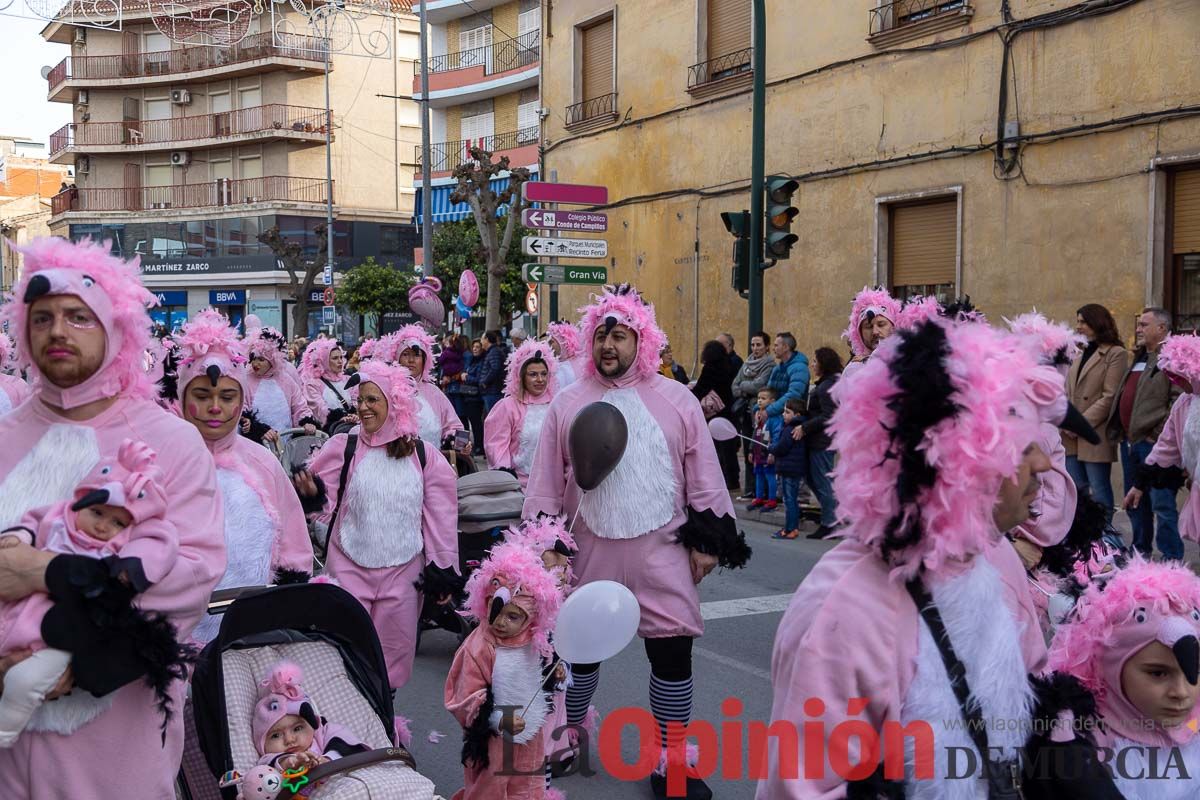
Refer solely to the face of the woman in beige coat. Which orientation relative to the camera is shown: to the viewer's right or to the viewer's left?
to the viewer's left

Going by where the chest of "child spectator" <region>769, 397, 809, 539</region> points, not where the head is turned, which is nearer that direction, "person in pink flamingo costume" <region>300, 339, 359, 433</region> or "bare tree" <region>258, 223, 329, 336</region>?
the person in pink flamingo costume

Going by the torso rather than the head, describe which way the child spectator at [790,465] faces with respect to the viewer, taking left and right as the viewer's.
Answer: facing to the left of the viewer

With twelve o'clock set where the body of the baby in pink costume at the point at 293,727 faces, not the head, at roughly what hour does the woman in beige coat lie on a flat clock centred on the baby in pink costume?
The woman in beige coat is roughly at 8 o'clock from the baby in pink costume.

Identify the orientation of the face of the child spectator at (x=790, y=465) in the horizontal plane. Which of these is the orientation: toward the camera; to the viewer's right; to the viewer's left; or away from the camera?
to the viewer's left
